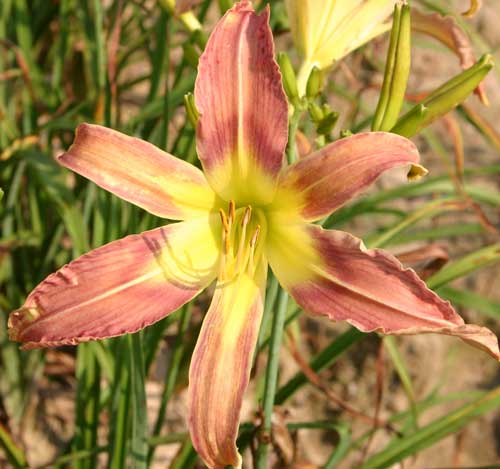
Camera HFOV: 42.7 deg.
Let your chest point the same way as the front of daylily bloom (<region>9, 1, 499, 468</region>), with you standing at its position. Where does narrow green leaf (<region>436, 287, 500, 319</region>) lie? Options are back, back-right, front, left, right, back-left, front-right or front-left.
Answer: back-left

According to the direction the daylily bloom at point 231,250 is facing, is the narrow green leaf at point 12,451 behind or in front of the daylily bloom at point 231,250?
behind

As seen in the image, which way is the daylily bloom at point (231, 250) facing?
toward the camera

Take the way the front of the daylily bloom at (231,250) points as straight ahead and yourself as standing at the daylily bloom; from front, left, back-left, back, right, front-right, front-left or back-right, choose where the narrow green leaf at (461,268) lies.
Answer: back-left

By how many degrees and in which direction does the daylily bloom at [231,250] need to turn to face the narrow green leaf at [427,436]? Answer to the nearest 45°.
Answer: approximately 135° to its left
